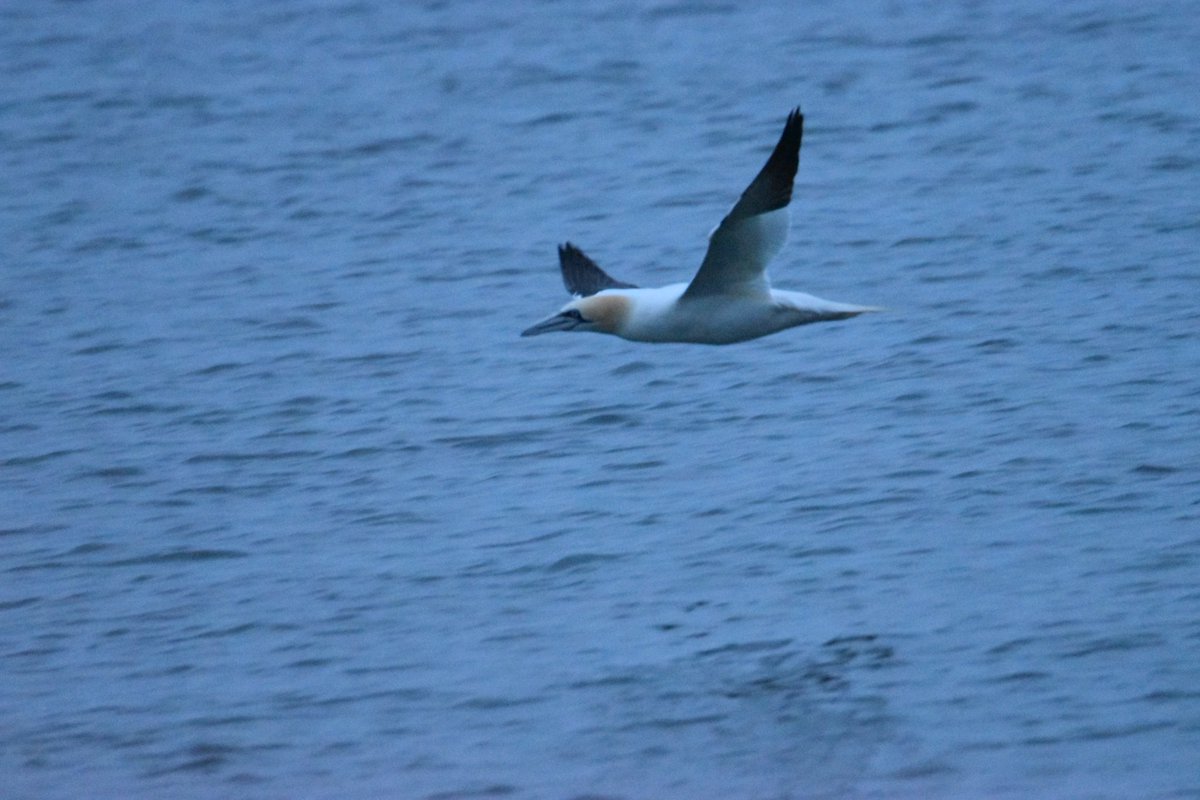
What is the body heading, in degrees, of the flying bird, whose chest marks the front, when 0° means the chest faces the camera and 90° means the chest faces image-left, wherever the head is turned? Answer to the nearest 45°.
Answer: approximately 90°
